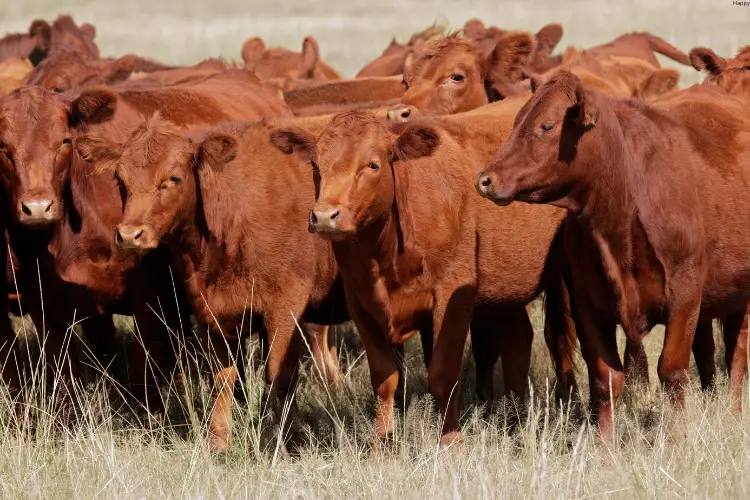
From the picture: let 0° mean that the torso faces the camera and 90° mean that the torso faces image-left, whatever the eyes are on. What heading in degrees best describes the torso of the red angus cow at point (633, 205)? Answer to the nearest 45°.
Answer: approximately 45°

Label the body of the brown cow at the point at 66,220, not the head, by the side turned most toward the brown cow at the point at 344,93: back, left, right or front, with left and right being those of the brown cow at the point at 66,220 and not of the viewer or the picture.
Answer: back

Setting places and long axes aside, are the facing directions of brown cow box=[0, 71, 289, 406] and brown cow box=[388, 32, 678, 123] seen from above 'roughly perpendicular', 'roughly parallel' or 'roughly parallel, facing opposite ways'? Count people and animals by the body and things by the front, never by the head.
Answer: roughly parallel

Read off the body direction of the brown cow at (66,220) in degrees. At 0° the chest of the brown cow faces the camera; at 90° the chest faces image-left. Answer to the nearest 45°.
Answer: approximately 45°

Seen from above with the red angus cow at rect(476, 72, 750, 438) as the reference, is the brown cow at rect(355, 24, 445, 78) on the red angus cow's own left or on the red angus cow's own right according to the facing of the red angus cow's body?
on the red angus cow's own right

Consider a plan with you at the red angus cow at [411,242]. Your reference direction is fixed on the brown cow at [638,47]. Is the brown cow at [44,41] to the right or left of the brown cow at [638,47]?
left

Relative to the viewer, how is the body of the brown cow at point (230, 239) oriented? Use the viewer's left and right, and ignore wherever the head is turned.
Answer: facing the viewer and to the left of the viewer

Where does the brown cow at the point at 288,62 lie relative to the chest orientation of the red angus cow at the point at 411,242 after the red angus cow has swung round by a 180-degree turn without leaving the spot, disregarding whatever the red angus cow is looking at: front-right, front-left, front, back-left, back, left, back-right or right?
front-left

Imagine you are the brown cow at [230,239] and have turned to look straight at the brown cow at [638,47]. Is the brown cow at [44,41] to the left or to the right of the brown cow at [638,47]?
left

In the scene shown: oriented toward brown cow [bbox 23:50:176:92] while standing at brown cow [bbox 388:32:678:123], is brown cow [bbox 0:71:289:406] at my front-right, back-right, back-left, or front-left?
front-left

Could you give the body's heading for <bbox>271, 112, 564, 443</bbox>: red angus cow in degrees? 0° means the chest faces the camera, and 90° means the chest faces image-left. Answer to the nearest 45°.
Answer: approximately 45°

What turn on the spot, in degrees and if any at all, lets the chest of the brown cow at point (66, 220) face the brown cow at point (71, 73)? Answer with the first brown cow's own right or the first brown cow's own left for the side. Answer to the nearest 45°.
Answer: approximately 135° to the first brown cow's own right
